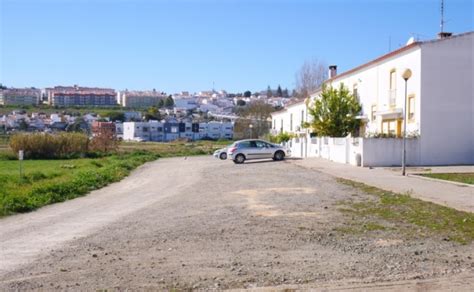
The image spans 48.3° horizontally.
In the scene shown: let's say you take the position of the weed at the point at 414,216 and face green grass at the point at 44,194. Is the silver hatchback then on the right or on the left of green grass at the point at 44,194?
right

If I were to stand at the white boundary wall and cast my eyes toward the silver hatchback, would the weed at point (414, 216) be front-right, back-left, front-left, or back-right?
back-left

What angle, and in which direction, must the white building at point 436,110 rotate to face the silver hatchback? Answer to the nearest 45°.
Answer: approximately 45° to its right

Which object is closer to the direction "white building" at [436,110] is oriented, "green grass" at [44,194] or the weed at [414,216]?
the green grass

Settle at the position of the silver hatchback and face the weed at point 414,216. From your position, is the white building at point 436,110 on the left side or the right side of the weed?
left

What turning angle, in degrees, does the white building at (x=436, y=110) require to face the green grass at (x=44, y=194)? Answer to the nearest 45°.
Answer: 0° — it already faces it

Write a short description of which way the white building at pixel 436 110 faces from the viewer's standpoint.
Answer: facing the viewer and to the left of the viewer

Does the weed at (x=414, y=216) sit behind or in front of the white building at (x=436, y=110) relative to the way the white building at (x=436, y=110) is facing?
in front

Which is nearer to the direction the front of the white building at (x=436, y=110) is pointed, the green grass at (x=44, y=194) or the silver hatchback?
the green grass
